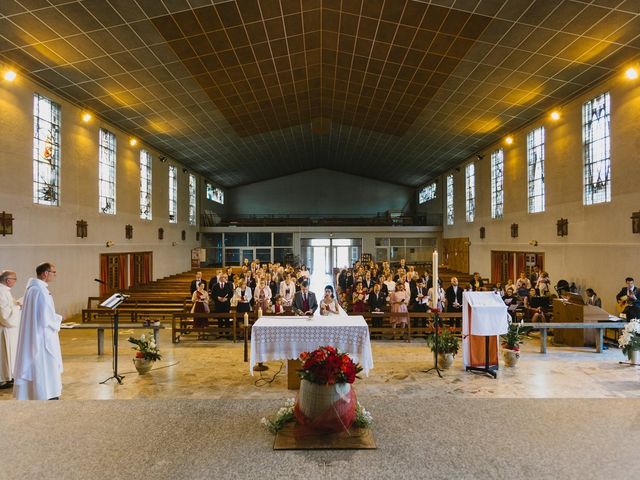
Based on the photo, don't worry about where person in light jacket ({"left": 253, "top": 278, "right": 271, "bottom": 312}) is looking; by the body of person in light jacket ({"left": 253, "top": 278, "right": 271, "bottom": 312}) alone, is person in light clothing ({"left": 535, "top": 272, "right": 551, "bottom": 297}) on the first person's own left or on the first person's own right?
on the first person's own left

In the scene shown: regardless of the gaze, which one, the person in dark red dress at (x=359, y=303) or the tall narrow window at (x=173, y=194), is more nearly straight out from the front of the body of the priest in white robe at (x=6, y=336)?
the person in dark red dress

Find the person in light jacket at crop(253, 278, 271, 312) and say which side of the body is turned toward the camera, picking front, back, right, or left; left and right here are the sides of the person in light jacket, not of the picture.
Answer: front

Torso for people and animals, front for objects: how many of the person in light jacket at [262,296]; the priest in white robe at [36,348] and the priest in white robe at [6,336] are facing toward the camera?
1

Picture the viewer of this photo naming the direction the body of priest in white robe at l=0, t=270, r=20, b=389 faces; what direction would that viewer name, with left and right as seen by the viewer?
facing to the right of the viewer

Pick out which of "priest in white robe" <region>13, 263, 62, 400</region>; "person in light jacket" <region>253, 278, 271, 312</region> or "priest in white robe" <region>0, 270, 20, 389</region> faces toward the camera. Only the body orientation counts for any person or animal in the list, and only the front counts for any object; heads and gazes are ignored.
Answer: the person in light jacket

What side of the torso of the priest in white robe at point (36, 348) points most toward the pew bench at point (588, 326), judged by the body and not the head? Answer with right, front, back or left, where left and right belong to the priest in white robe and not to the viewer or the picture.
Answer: front

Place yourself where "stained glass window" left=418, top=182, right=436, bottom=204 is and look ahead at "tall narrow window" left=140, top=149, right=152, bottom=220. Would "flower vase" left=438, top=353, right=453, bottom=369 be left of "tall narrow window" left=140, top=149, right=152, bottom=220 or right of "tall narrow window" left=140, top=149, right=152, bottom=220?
left

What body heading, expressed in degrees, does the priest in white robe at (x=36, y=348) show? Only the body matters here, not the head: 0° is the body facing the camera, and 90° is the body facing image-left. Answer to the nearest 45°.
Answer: approximately 270°

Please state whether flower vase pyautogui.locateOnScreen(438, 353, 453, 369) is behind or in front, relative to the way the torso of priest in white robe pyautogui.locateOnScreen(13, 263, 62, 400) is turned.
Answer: in front

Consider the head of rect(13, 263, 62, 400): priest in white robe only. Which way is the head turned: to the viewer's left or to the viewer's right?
to the viewer's right

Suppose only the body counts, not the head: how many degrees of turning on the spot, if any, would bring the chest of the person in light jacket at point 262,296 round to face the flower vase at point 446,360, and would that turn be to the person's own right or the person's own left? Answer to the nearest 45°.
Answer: approximately 45° to the person's own left

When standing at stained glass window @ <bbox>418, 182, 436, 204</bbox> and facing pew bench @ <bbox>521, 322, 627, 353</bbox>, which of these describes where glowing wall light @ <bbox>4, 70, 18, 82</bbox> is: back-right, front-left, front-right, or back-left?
front-right

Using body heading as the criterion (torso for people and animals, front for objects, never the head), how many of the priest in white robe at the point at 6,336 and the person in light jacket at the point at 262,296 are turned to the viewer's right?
1

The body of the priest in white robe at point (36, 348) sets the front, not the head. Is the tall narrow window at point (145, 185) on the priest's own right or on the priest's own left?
on the priest's own left

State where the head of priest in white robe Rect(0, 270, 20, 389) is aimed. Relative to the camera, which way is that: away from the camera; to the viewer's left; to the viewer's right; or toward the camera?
to the viewer's right
